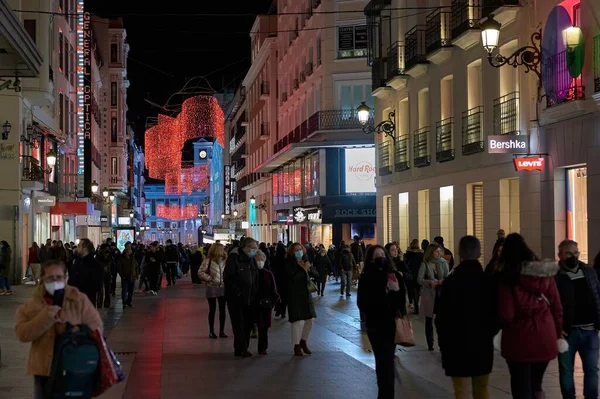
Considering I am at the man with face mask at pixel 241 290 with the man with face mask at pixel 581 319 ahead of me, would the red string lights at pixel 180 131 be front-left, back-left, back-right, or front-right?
back-left

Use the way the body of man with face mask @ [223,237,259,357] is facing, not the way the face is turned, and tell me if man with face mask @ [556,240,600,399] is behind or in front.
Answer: in front

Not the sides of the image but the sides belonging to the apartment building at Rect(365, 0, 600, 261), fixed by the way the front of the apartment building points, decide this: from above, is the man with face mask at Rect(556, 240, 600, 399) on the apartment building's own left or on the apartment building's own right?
on the apartment building's own left

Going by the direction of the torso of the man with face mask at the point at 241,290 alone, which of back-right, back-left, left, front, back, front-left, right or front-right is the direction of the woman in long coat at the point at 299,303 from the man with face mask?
front-left

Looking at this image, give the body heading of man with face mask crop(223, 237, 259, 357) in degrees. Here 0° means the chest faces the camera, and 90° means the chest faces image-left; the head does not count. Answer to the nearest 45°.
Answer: approximately 315°

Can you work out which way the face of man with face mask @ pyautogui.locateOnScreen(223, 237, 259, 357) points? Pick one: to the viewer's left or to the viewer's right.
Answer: to the viewer's right

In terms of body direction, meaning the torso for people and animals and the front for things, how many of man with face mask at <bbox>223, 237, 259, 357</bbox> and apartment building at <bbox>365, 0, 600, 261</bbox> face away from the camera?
0

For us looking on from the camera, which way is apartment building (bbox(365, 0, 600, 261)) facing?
facing the viewer and to the left of the viewer

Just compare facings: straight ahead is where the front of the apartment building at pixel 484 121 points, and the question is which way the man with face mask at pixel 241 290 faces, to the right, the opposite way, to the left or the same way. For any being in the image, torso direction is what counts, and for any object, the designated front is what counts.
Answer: to the left
